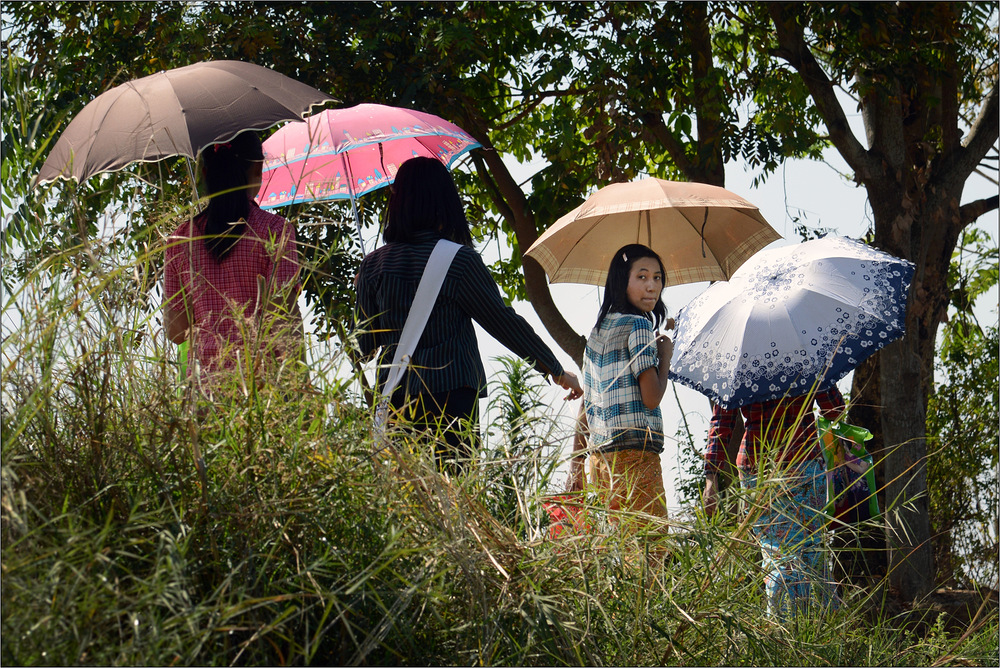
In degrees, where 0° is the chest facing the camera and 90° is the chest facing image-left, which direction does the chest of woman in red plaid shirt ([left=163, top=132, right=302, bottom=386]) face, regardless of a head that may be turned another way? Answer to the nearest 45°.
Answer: approximately 180°

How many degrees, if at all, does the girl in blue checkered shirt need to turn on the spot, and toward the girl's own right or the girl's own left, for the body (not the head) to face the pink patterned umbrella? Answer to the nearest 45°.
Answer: approximately 90° to the girl's own left

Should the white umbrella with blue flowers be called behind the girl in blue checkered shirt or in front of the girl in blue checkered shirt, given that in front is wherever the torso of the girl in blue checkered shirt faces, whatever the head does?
in front

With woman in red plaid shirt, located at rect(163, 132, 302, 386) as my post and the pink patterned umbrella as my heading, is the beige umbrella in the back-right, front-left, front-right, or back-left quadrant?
front-right

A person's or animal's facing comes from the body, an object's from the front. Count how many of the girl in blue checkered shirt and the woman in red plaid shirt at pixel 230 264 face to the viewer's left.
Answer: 0

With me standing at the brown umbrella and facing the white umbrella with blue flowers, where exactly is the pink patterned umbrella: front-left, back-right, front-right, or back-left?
front-left

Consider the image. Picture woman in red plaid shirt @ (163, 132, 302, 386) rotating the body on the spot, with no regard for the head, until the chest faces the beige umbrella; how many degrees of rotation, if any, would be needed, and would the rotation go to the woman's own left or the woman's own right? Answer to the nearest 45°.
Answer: approximately 45° to the woman's own right

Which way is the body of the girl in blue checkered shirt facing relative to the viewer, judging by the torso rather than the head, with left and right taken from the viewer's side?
facing away from the viewer and to the right of the viewer

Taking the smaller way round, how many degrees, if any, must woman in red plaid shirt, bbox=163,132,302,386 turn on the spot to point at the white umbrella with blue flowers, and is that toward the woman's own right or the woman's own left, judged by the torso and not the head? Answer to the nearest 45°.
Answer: approximately 90° to the woman's own right

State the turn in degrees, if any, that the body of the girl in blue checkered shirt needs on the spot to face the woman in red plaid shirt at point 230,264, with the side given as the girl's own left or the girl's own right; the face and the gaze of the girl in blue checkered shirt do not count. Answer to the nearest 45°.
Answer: approximately 180°
